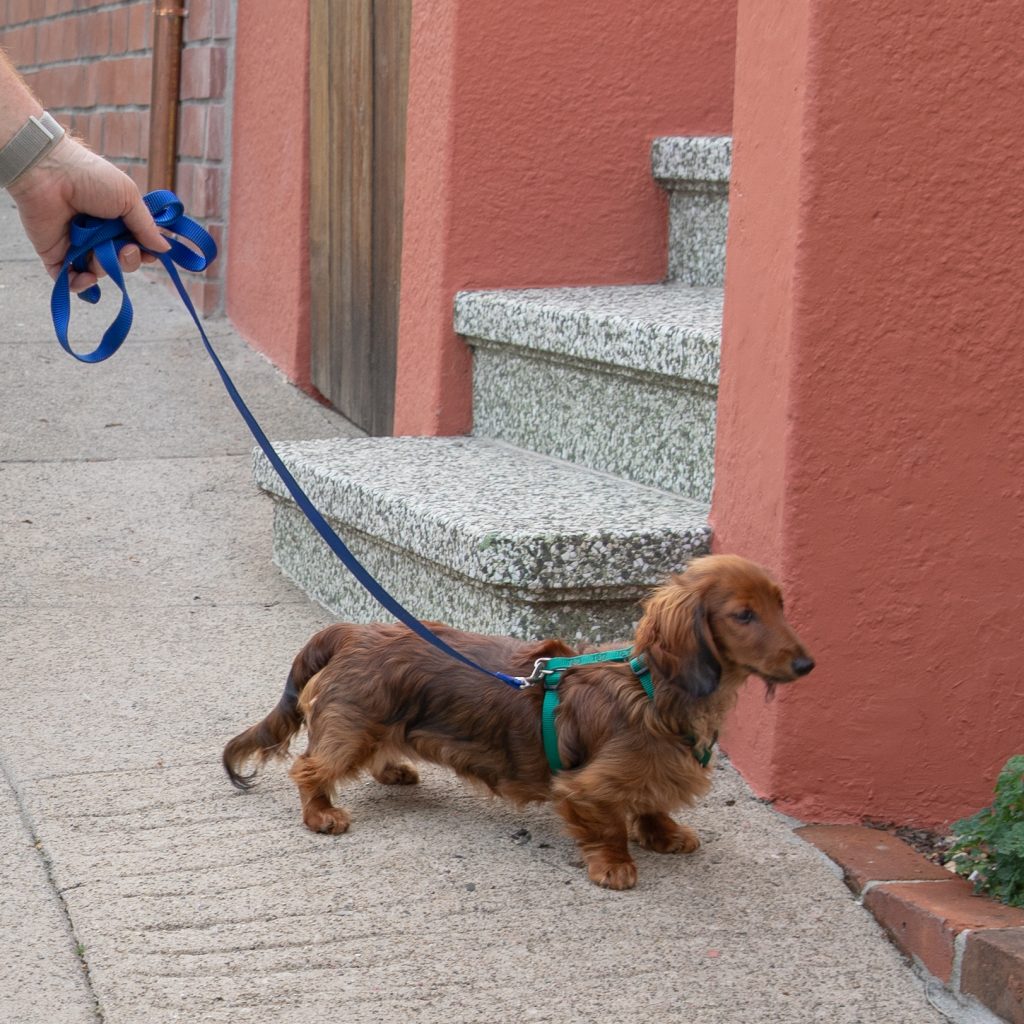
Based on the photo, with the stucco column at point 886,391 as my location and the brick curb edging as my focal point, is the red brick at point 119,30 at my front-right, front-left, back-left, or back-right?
back-right

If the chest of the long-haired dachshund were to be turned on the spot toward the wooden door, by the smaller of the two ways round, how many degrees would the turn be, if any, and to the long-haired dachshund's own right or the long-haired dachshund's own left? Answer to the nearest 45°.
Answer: approximately 135° to the long-haired dachshund's own left

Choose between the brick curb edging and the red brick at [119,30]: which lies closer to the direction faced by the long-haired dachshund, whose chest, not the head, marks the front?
the brick curb edging

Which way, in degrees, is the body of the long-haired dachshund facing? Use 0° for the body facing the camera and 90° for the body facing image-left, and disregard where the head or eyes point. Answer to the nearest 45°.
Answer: approximately 315°

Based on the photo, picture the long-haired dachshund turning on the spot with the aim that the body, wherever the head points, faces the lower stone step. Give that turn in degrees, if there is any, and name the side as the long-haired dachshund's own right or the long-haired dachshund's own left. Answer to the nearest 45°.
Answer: approximately 135° to the long-haired dachshund's own left

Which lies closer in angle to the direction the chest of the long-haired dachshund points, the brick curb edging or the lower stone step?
the brick curb edging

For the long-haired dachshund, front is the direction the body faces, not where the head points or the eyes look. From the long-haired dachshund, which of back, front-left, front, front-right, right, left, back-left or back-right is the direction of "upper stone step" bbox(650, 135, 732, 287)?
back-left

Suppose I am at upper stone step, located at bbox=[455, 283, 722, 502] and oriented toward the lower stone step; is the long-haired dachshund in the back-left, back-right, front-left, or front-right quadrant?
front-left
